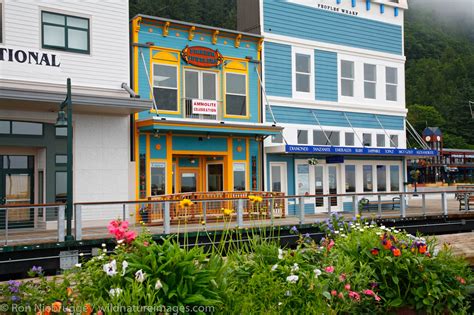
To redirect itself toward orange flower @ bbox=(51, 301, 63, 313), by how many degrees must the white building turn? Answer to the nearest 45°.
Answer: approximately 45° to its right

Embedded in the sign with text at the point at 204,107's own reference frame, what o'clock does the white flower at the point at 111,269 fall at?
The white flower is roughly at 12 o'clock from the sign with text.

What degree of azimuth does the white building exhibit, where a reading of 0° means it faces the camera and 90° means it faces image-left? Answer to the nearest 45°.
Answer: approximately 315°

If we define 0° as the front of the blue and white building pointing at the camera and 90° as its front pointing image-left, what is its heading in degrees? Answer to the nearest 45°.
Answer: approximately 315°

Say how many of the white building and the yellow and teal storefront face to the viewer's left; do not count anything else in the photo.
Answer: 0

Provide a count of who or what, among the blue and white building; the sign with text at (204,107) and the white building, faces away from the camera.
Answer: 0

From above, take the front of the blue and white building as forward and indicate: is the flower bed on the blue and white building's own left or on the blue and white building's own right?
on the blue and white building's own right

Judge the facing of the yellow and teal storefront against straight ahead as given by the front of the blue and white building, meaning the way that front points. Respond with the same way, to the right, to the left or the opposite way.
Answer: the same way

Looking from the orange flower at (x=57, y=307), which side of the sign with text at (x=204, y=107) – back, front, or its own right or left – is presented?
front

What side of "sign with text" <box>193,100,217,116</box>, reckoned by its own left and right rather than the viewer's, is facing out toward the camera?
front

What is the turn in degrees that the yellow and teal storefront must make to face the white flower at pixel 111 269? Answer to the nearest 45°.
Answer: approximately 45° to its right

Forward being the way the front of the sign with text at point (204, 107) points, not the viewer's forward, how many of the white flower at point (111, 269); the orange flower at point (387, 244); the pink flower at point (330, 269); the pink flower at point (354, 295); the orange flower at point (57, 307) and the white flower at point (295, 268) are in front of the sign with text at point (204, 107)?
6

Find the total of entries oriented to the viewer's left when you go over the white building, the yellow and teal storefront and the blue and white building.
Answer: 0

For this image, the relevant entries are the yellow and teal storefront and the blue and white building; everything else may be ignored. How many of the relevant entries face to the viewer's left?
0

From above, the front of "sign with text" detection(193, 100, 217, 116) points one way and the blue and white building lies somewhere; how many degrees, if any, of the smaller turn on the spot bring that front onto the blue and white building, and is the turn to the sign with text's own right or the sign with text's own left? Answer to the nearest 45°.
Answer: approximately 135° to the sign with text's own left

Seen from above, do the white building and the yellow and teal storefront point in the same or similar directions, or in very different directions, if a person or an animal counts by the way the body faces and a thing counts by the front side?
same or similar directions
